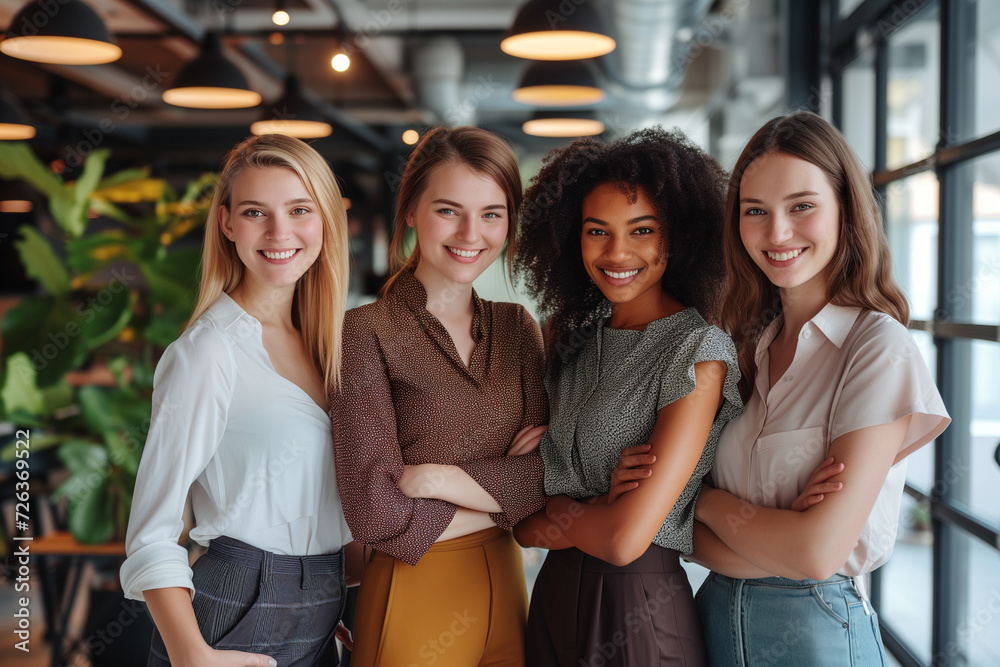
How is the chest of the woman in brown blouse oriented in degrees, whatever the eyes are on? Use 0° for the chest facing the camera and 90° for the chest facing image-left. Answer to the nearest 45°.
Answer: approximately 315°

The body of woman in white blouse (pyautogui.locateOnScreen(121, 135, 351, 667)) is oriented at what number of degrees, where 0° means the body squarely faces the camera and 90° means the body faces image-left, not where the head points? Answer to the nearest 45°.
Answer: approximately 315°

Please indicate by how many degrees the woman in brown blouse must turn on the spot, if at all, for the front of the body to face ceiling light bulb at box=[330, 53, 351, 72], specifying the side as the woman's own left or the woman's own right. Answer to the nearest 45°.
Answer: approximately 135° to the woman's own left

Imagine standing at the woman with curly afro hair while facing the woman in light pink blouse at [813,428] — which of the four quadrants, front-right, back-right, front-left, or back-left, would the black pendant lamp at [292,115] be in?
back-left

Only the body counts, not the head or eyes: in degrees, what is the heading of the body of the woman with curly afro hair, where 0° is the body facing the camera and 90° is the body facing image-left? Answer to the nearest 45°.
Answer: approximately 45°
